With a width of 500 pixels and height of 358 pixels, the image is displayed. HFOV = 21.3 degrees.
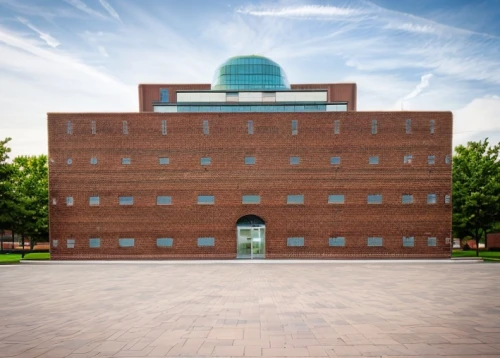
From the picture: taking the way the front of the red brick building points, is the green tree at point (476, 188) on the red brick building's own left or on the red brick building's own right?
on the red brick building's own left

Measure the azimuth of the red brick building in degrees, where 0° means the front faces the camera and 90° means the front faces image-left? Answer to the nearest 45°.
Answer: approximately 0°
